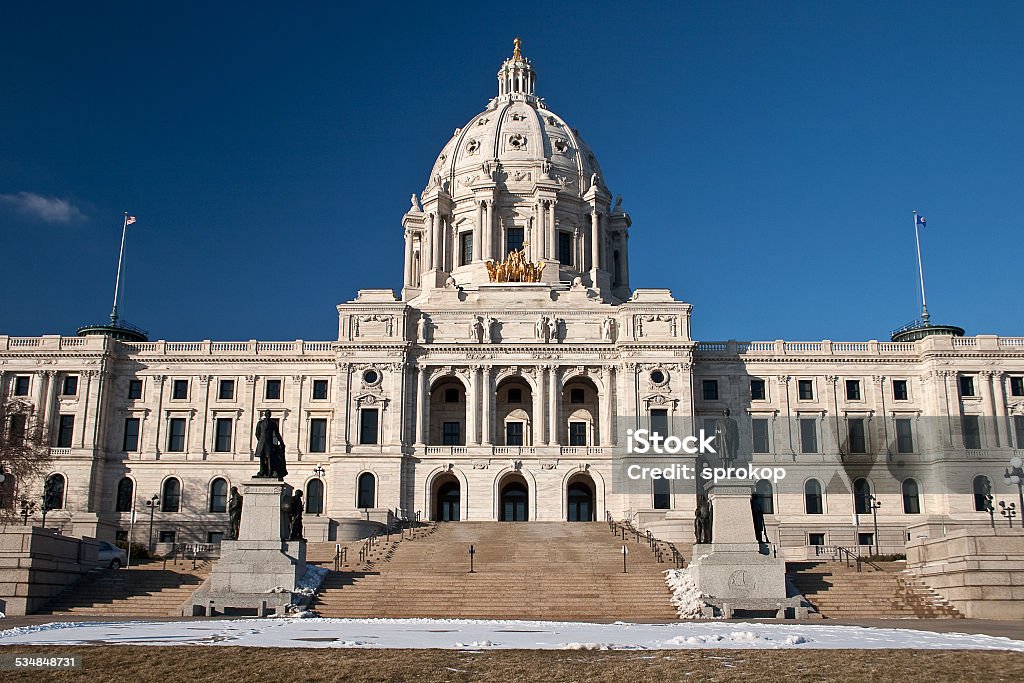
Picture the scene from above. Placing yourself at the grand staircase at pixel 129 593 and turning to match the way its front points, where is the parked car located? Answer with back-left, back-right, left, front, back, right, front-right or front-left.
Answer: back

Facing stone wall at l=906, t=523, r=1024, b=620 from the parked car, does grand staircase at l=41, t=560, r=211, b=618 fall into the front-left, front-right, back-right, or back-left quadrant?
front-right

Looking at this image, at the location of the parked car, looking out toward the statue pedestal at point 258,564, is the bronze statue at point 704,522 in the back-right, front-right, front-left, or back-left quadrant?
front-left

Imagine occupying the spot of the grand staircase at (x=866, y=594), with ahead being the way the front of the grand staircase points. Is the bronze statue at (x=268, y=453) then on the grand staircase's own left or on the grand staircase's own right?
on the grand staircase's own right

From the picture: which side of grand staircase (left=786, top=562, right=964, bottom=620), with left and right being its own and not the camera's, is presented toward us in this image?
front

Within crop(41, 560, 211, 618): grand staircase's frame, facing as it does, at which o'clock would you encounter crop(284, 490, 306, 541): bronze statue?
The bronze statue is roughly at 10 o'clock from the grand staircase.

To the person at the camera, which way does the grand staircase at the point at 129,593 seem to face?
facing the viewer

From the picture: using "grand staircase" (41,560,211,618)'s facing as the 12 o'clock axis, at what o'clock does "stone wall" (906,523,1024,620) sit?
The stone wall is roughly at 10 o'clock from the grand staircase.

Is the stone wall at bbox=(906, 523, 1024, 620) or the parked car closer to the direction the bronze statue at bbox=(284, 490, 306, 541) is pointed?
the stone wall
